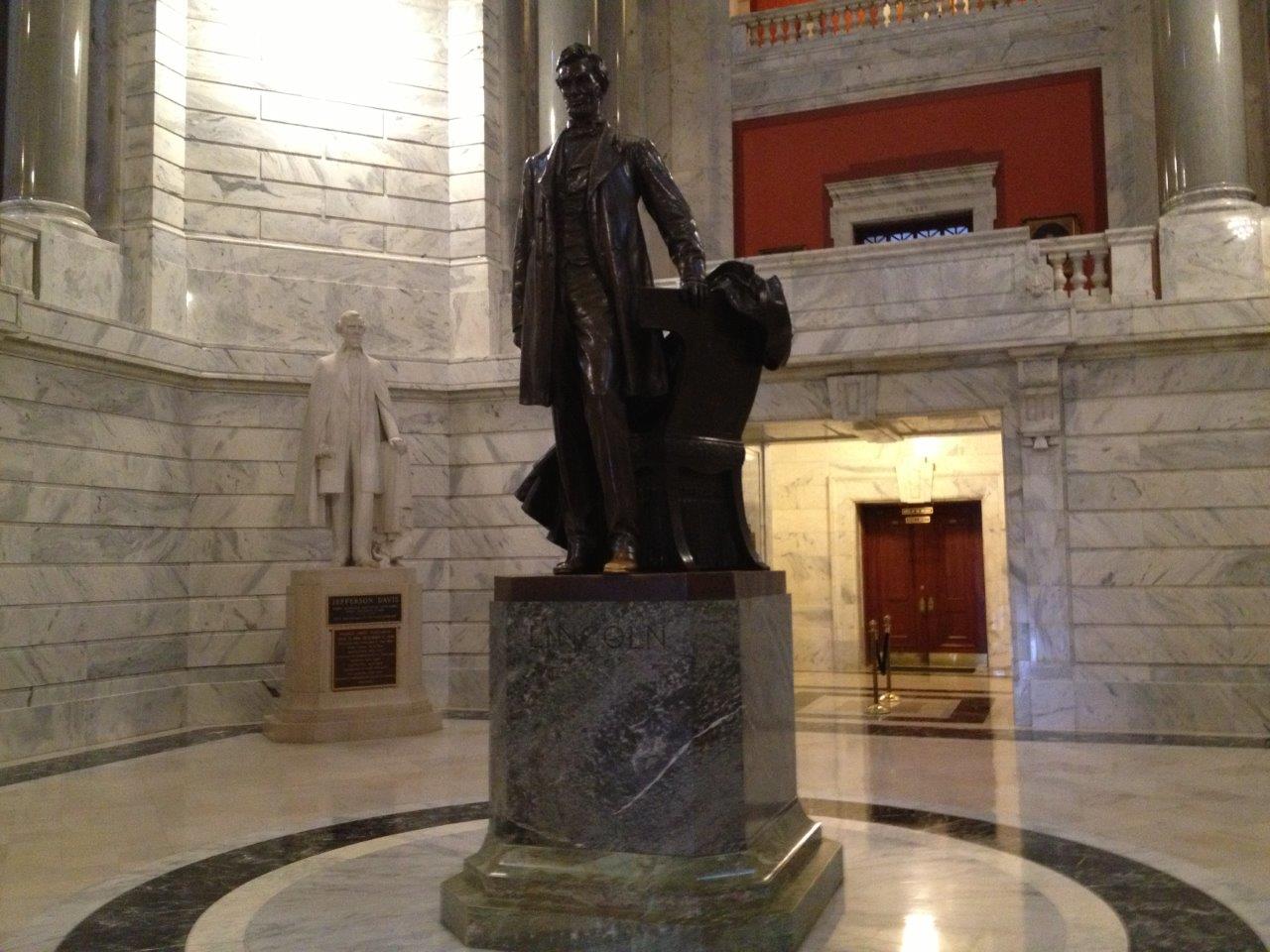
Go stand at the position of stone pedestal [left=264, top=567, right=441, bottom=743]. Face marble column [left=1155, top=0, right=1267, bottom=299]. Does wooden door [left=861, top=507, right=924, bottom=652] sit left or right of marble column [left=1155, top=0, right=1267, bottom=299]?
left

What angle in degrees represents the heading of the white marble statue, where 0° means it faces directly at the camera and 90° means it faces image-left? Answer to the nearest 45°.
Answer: approximately 0°

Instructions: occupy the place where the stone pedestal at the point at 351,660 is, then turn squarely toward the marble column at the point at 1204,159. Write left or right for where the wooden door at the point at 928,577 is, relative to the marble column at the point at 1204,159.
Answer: left

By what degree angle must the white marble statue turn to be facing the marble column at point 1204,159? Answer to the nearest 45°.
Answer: approximately 90° to its left

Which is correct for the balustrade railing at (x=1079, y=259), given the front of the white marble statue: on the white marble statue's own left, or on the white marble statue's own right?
on the white marble statue's own left

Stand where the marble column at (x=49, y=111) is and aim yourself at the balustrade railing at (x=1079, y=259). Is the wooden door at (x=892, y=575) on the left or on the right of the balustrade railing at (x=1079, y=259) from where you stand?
left

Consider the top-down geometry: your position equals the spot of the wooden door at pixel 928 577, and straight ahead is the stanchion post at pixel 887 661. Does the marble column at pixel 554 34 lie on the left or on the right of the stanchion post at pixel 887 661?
right

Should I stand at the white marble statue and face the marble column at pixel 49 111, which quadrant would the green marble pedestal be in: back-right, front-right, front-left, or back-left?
back-left

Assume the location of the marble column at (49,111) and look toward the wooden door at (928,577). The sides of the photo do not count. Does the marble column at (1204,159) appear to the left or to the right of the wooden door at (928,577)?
right

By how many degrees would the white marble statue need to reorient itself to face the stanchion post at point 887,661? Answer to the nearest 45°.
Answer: approximately 90° to its left

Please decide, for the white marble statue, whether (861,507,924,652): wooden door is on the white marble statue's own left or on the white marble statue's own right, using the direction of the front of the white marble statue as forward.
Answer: on the white marble statue's own left
